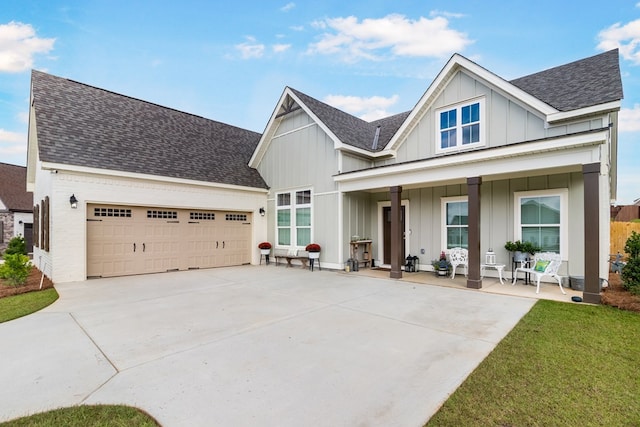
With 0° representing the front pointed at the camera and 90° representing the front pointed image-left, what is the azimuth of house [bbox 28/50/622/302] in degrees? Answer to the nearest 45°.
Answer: approximately 45°

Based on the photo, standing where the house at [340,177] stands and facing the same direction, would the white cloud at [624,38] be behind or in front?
behind

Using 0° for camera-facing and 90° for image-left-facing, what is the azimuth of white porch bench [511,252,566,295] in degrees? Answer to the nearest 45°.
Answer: approximately 45°

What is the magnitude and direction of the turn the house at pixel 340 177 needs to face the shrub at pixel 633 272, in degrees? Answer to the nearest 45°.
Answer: approximately 90° to its left
